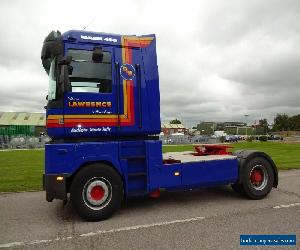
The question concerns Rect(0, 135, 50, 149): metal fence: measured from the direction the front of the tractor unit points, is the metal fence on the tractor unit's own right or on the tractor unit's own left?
on the tractor unit's own right

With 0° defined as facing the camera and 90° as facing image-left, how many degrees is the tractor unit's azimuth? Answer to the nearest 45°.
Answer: approximately 90°
